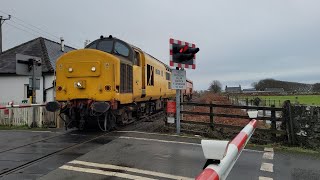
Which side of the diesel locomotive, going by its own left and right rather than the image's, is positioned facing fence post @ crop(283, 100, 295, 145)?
left

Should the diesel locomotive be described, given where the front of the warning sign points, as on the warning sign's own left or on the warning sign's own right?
on the warning sign's own right

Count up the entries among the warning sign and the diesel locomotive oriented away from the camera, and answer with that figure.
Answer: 0

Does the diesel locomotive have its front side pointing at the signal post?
no

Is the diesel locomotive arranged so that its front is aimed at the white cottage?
no

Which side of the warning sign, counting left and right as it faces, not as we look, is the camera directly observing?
front

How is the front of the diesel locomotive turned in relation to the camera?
facing the viewer and to the left of the viewer
